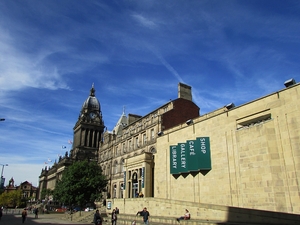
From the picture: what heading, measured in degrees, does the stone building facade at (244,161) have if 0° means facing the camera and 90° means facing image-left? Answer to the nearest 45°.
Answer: approximately 45°
